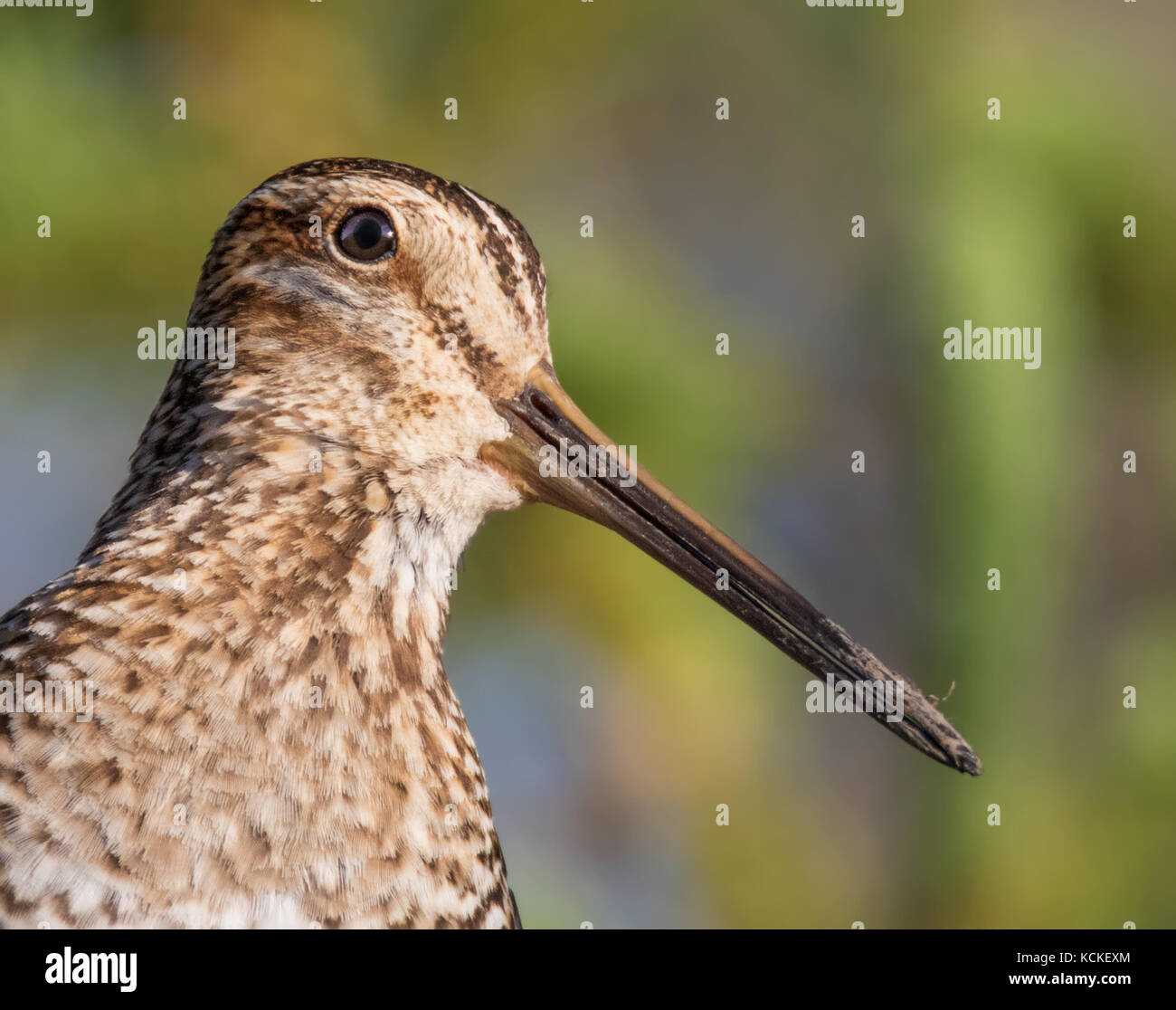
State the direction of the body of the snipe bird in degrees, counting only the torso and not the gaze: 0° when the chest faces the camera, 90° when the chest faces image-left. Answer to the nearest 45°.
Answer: approximately 270°
